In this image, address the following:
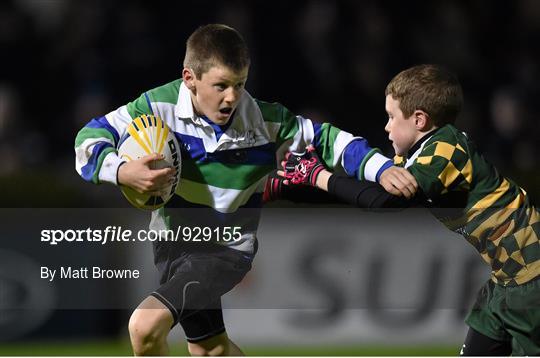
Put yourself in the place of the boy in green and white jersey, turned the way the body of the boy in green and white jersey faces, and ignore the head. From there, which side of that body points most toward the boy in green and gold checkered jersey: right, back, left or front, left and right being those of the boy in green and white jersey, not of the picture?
left

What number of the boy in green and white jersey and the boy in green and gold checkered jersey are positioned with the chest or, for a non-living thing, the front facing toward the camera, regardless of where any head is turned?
1

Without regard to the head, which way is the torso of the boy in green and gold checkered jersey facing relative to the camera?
to the viewer's left

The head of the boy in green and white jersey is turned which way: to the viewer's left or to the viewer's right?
to the viewer's right

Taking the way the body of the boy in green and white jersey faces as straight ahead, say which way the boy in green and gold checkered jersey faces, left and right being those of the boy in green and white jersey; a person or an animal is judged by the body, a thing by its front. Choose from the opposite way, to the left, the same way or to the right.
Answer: to the right

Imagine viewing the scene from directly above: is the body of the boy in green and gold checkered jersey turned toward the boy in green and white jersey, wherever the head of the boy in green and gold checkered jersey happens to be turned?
yes

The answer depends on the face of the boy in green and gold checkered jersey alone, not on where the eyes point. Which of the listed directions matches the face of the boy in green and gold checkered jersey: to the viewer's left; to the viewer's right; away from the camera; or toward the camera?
to the viewer's left
